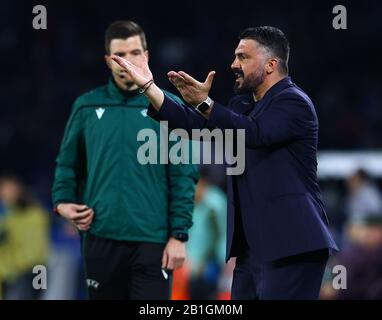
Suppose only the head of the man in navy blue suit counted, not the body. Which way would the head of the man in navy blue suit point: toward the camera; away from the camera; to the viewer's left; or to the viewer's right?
to the viewer's left

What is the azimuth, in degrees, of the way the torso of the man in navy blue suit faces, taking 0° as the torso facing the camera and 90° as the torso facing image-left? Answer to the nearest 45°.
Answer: approximately 90°
